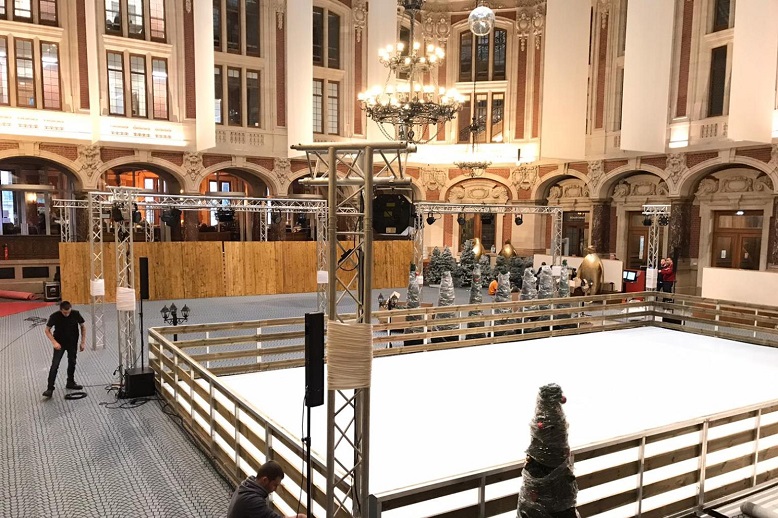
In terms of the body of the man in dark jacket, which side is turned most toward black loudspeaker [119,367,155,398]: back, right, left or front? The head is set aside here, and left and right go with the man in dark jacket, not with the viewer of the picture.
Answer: left

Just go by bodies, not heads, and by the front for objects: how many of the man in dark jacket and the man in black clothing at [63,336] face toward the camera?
1

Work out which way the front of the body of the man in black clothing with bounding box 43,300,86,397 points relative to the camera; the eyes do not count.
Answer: toward the camera

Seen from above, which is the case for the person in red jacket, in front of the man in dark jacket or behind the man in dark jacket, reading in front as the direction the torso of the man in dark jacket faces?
in front

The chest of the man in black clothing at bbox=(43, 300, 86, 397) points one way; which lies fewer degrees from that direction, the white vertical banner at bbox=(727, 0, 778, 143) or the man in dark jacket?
the man in dark jacket

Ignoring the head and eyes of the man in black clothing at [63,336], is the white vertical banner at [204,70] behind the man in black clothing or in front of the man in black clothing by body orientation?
behind

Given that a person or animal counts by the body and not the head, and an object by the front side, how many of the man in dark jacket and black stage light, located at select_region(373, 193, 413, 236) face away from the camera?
1
